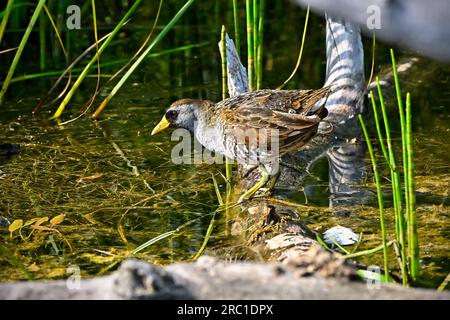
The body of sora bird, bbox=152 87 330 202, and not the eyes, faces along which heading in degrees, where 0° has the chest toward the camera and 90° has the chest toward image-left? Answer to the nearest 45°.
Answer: approximately 90°

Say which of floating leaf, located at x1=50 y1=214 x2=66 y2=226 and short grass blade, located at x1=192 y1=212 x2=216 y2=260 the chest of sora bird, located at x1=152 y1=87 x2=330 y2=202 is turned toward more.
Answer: the floating leaf

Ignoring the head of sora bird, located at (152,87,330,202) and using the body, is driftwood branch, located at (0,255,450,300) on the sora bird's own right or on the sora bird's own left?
on the sora bird's own left

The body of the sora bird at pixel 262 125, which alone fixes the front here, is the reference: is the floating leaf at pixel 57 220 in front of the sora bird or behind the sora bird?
in front

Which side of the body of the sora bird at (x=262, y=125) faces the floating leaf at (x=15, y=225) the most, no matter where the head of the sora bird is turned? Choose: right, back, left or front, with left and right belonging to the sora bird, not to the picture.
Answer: front
